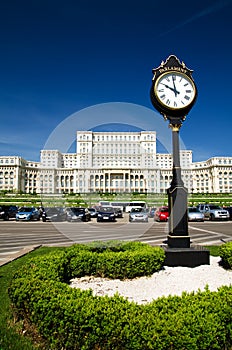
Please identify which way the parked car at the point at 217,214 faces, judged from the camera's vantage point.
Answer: facing the viewer and to the right of the viewer

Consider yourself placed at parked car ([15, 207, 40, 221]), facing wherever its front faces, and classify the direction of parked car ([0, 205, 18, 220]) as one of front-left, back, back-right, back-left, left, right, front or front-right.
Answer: right

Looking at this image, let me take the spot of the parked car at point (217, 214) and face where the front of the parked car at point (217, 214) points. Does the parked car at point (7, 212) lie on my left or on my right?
on my right

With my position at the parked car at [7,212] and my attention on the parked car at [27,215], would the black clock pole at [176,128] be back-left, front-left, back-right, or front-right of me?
front-right

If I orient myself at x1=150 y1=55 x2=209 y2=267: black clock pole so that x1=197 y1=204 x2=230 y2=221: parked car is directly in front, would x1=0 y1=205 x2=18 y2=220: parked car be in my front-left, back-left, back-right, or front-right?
front-left

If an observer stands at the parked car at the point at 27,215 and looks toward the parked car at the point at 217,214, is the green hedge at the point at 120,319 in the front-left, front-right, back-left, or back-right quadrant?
front-right

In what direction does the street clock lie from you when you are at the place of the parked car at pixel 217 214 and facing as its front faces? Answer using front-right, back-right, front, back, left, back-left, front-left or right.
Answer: front-right

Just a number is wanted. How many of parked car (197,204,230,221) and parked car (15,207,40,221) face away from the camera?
0

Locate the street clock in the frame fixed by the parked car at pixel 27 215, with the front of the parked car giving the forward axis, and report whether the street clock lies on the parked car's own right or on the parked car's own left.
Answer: on the parked car's own left

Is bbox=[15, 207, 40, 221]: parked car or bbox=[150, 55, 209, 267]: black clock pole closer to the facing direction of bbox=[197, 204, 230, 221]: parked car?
the black clock pole

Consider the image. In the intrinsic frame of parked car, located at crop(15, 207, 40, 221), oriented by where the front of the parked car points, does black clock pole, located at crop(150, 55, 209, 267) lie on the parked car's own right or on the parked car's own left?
on the parked car's own left

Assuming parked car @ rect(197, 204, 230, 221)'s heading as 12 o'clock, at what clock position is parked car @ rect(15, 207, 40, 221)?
parked car @ rect(15, 207, 40, 221) is roughly at 4 o'clock from parked car @ rect(197, 204, 230, 221).

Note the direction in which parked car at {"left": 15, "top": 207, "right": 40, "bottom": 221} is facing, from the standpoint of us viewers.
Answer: facing the viewer and to the left of the viewer
